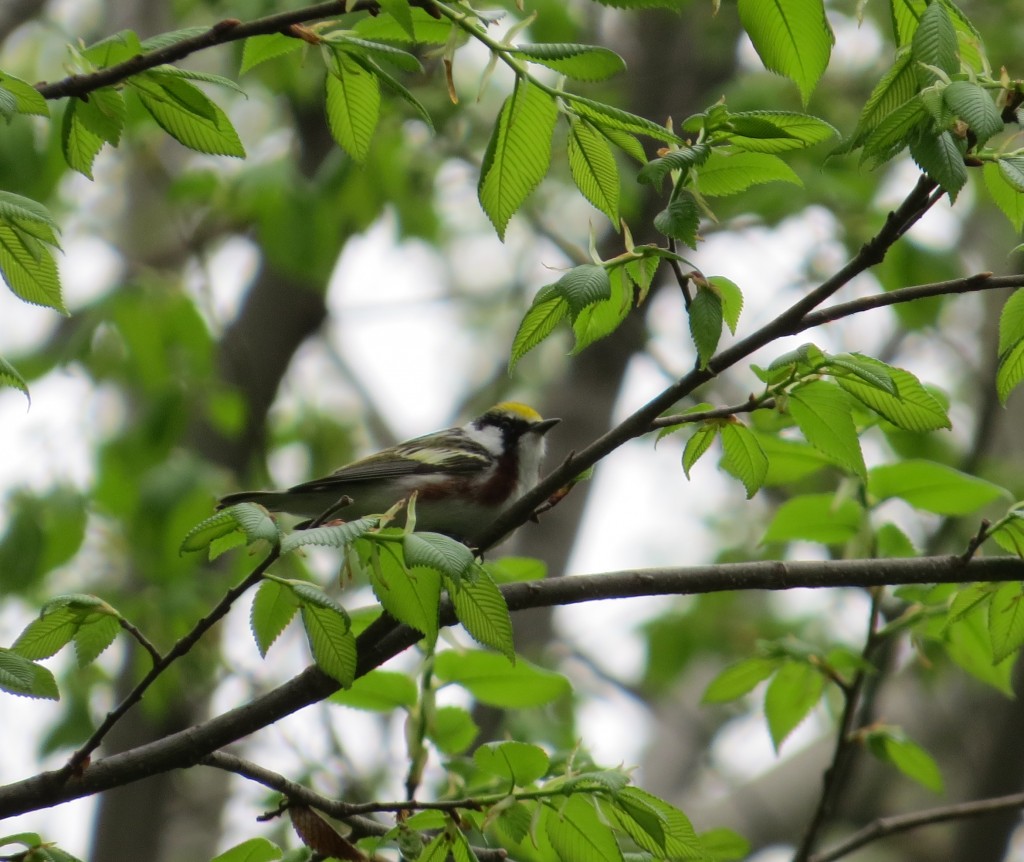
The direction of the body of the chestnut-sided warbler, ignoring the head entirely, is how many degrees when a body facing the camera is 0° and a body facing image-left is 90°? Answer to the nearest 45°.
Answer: approximately 270°

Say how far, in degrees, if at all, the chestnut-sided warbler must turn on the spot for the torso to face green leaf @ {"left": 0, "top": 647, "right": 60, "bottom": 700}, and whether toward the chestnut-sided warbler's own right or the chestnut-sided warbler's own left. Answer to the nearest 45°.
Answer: approximately 180°

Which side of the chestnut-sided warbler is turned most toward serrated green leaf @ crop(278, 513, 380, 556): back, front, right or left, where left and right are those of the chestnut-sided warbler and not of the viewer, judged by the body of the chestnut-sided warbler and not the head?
right

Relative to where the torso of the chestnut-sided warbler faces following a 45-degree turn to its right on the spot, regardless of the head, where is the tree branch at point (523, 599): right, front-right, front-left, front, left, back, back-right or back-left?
front-left
